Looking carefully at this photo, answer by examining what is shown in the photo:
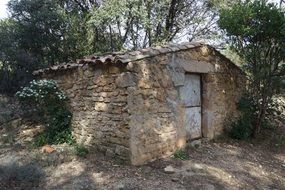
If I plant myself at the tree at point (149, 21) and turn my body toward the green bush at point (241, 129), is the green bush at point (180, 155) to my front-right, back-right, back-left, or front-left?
front-right

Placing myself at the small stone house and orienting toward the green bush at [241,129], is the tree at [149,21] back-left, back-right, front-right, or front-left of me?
front-left

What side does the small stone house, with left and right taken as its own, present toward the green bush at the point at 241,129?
left

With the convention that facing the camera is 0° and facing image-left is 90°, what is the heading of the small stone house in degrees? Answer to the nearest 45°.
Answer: approximately 315°

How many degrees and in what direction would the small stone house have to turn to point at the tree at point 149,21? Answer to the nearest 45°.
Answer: approximately 135° to its left

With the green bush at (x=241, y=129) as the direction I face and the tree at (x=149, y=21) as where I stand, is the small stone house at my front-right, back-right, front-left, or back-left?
front-right

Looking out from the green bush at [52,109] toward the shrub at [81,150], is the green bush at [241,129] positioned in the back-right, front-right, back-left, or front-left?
front-left

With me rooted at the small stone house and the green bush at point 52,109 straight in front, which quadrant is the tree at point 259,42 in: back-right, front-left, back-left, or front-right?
back-right
